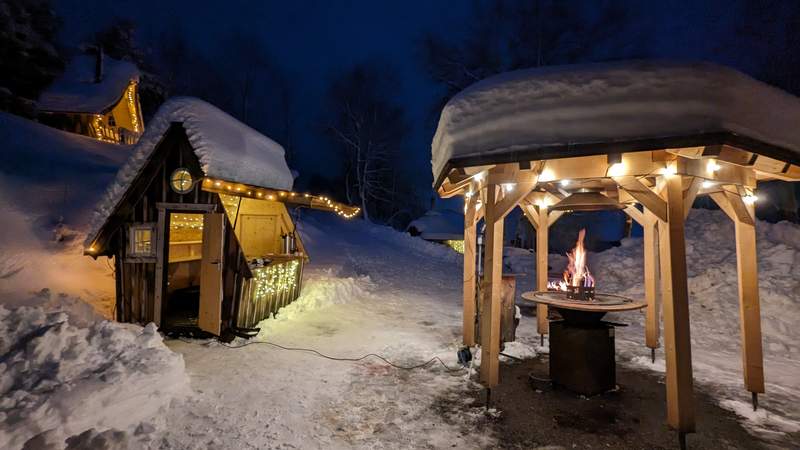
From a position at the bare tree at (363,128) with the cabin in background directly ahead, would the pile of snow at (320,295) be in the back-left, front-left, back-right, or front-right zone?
front-left

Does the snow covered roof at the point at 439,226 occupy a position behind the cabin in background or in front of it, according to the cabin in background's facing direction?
in front

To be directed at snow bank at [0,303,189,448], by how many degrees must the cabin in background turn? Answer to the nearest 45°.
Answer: approximately 45° to its right

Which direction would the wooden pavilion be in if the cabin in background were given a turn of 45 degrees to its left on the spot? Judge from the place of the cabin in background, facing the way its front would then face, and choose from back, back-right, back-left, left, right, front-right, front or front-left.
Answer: right

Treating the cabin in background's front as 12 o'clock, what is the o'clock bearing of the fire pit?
The fire pit is roughly at 1 o'clock from the cabin in background.

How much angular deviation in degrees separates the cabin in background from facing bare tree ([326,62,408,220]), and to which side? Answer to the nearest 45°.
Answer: approximately 45° to its left

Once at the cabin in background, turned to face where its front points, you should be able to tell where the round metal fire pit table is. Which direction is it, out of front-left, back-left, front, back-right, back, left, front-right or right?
front-right

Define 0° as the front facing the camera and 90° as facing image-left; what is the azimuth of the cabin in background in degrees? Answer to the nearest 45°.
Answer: approximately 315°

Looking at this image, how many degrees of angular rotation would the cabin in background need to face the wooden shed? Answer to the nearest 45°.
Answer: approximately 45° to its right
